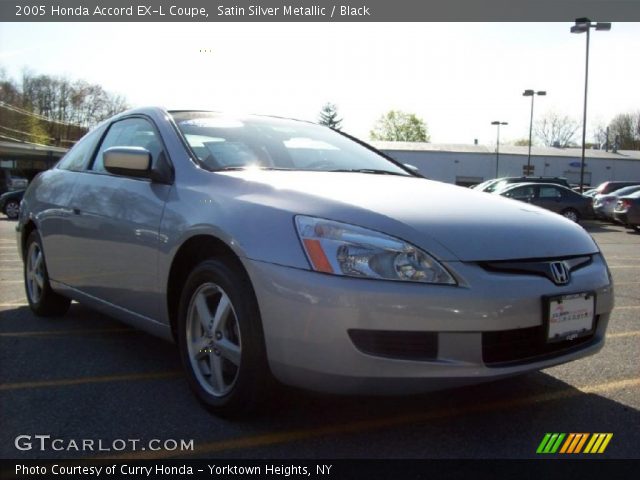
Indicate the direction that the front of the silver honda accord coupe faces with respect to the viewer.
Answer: facing the viewer and to the right of the viewer

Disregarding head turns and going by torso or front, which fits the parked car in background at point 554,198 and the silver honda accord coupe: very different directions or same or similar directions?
very different directions

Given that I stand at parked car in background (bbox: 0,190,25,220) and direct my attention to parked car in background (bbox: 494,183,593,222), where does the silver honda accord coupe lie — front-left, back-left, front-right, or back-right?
front-right

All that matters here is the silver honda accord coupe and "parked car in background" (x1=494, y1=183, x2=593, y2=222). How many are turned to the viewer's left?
1

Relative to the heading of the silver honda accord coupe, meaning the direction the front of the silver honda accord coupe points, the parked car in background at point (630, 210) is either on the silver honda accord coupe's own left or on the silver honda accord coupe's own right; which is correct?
on the silver honda accord coupe's own left

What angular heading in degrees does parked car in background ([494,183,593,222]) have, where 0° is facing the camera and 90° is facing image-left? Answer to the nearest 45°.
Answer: approximately 90°

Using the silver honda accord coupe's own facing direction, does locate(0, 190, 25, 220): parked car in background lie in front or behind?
behind

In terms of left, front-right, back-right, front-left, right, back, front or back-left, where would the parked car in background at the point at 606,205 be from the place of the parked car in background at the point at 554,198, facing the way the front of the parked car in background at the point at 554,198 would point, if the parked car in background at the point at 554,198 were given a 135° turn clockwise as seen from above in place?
front

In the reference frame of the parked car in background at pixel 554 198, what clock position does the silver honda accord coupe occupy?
The silver honda accord coupe is roughly at 9 o'clock from the parked car in background.

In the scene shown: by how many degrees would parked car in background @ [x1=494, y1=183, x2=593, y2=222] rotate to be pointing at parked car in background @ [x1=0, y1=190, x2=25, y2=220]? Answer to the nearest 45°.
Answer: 0° — it already faces it

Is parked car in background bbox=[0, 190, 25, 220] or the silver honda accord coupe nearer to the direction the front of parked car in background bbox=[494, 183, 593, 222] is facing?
the parked car in background

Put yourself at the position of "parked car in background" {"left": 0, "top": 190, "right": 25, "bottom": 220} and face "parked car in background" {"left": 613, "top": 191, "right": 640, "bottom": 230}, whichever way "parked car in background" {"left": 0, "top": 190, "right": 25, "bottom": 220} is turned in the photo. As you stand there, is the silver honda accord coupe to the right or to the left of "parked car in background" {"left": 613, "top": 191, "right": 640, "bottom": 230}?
right
